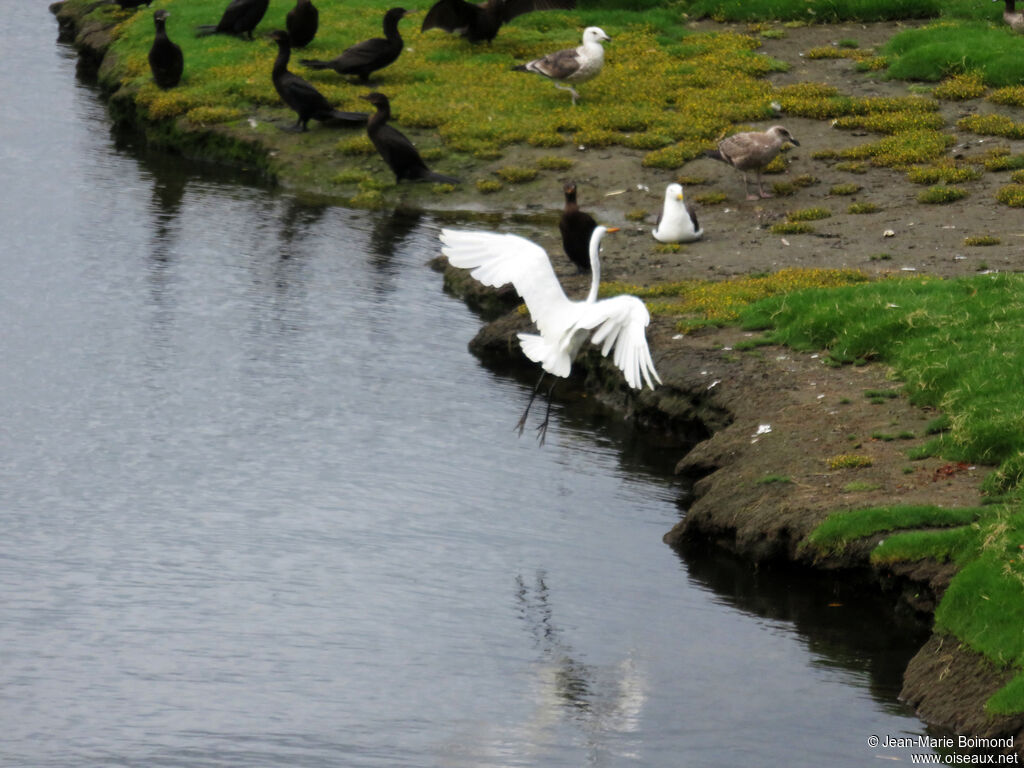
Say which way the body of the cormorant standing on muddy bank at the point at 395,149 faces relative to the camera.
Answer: to the viewer's left

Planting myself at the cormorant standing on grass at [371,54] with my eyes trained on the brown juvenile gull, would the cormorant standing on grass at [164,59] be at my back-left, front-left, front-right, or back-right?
back-right

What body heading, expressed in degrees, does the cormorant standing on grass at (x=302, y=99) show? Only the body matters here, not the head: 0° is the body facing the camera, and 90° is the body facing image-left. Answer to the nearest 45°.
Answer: approximately 90°

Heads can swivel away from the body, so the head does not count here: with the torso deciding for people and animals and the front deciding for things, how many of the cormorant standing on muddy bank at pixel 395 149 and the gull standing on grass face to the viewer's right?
1

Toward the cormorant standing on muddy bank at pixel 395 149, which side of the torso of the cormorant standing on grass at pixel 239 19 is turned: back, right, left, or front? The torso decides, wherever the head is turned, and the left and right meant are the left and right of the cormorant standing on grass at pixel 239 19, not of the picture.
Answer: right

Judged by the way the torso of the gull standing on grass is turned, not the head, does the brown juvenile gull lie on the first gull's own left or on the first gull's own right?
on the first gull's own right

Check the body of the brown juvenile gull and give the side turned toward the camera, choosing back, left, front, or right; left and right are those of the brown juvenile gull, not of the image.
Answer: right

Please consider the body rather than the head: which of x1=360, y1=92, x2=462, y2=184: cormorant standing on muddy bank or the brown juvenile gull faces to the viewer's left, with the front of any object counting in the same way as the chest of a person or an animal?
the cormorant standing on muddy bank

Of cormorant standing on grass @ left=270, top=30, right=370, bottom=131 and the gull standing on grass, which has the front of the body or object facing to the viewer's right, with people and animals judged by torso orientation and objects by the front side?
the gull standing on grass

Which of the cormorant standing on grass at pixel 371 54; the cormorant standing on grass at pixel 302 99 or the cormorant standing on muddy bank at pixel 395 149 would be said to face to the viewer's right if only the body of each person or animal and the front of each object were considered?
the cormorant standing on grass at pixel 371 54

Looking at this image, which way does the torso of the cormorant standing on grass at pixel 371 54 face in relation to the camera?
to the viewer's right

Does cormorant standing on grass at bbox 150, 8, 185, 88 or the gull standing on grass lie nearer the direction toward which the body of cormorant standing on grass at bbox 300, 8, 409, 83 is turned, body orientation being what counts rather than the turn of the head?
the gull standing on grass

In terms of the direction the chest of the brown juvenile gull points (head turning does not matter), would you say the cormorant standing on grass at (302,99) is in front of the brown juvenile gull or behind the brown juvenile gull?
behind

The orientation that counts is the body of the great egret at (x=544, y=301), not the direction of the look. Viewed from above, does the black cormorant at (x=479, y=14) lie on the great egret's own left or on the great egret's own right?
on the great egret's own left

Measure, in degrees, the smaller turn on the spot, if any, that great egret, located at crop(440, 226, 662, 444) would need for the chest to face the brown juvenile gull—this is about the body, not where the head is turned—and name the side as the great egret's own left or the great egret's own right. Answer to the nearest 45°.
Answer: approximately 45° to the great egret's own left

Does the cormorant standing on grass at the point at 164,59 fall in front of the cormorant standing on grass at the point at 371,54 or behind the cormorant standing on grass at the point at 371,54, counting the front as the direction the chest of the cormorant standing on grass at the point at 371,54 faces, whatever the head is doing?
behind

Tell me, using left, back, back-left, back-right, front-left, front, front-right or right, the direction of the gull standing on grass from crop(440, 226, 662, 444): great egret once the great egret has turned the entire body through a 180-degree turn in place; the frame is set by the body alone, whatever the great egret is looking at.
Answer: back-right
